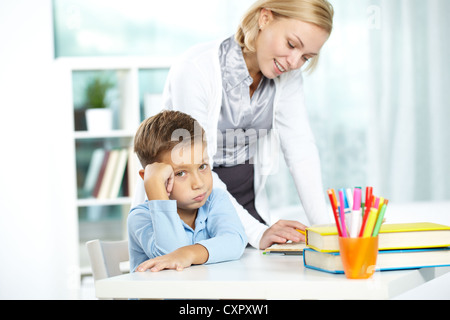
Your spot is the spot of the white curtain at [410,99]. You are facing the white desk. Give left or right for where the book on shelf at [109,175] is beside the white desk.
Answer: right

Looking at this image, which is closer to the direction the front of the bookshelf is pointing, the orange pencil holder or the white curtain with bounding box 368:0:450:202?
the orange pencil holder

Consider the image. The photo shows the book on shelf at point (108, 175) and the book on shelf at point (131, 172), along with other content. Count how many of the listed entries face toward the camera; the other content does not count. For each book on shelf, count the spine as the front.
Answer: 2

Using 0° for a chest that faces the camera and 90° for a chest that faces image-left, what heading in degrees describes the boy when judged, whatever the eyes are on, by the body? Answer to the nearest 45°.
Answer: approximately 315°
